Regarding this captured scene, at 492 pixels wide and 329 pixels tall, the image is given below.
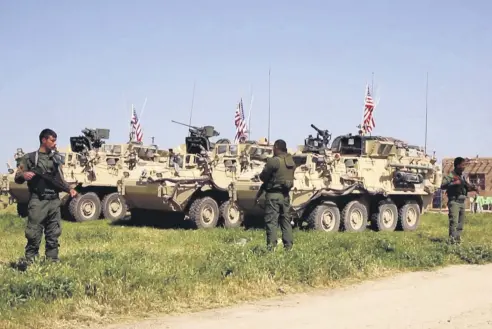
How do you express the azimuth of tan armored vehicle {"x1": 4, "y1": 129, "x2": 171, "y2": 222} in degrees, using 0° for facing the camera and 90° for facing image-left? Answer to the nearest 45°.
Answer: approximately 45°

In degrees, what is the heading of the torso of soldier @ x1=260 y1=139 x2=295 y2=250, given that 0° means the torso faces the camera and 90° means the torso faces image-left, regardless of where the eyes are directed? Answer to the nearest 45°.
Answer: approximately 135°

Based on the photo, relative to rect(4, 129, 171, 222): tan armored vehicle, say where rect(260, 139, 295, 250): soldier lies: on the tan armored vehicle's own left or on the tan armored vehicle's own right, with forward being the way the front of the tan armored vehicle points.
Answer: on the tan armored vehicle's own left

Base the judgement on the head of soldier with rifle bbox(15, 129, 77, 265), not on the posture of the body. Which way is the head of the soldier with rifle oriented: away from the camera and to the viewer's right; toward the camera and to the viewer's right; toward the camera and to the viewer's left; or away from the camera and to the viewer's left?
toward the camera and to the viewer's right

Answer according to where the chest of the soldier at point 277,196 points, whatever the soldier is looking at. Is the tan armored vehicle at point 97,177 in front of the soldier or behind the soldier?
in front

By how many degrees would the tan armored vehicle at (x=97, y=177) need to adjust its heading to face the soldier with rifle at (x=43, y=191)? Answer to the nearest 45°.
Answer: approximately 45° to its left

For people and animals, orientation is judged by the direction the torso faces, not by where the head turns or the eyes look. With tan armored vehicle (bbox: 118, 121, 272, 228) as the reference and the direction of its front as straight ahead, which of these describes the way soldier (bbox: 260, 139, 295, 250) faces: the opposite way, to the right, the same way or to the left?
to the right

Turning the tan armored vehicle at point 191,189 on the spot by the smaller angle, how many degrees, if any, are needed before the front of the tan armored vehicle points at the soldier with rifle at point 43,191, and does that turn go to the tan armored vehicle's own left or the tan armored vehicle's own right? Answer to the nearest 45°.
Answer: approximately 45° to the tan armored vehicle's own left

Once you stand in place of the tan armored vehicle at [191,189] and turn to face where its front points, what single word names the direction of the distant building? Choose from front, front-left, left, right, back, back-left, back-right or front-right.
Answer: back

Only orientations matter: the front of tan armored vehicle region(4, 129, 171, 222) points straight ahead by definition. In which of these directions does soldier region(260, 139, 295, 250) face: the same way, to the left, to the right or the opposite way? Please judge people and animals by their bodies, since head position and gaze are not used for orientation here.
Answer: to the right

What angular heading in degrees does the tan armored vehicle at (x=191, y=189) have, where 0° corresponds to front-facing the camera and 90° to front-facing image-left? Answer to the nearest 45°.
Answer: approximately 45°

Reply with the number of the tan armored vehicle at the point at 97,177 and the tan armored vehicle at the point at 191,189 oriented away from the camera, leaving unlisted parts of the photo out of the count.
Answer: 0

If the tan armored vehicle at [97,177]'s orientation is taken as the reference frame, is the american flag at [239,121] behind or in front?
behind

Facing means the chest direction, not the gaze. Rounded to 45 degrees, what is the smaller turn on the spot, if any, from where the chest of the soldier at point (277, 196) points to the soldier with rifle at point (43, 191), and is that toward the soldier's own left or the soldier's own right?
approximately 90° to the soldier's own left
